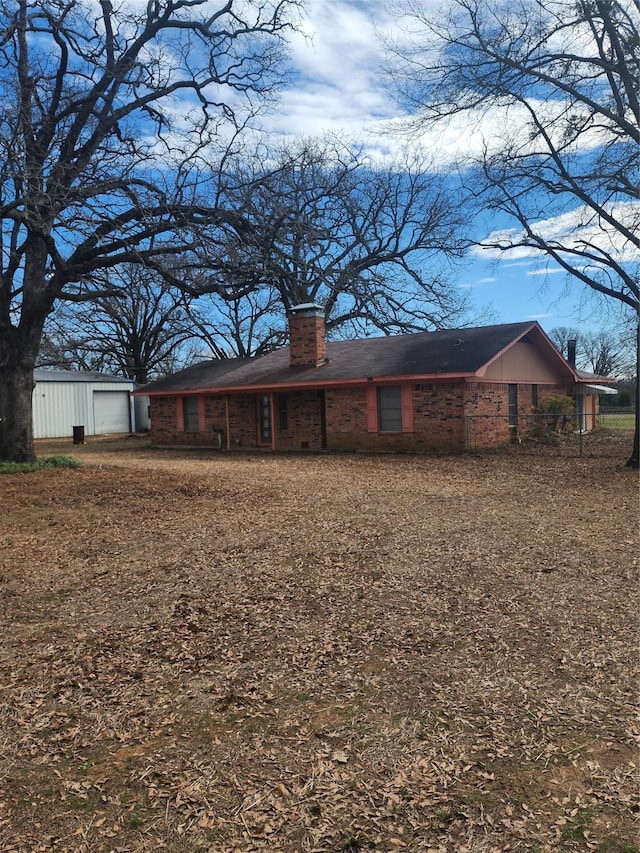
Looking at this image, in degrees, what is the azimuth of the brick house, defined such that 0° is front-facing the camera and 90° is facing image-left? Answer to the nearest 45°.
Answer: approximately 45°

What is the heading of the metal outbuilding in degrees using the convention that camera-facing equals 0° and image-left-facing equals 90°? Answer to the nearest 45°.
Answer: approximately 315°

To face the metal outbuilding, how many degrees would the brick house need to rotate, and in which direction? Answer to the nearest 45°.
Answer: approximately 90° to its right

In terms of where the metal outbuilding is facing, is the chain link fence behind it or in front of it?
in front

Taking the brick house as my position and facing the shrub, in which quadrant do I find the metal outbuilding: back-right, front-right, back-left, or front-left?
back-left

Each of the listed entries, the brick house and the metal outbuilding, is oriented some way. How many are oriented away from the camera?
0
